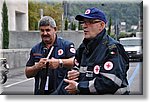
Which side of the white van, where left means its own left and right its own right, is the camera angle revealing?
front

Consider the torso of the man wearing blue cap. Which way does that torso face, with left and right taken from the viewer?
facing the viewer and to the left of the viewer

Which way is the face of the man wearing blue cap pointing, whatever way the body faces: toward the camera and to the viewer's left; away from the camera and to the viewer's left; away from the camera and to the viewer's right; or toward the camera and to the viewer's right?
toward the camera and to the viewer's left

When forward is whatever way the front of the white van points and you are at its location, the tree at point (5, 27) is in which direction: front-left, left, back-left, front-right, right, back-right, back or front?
right

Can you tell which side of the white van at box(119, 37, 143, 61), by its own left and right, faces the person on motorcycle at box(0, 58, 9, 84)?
right

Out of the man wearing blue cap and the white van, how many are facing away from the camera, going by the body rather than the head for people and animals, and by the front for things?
0

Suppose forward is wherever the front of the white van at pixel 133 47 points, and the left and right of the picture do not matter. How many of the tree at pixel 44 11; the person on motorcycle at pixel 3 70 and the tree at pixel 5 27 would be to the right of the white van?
3
